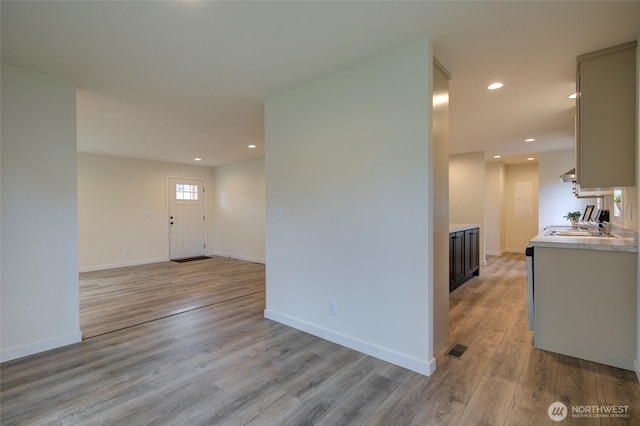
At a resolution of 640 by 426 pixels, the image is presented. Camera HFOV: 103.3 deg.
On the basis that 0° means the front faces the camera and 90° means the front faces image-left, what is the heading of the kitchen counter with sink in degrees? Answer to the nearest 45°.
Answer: approximately 90°

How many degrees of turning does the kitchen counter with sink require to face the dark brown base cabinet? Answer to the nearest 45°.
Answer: approximately 45° to its right

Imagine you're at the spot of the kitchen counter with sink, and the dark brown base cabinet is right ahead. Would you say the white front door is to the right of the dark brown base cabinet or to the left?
left

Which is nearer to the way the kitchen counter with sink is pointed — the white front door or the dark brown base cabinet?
the white front door
